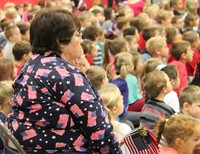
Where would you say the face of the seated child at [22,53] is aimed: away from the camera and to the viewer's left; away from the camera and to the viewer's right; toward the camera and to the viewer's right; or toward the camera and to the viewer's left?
away from the camera and to the viewer's right

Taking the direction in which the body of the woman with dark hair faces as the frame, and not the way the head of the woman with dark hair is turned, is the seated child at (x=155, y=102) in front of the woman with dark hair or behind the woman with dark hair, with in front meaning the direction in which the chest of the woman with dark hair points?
in front

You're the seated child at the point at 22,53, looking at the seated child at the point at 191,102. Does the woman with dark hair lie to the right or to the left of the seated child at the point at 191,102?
right

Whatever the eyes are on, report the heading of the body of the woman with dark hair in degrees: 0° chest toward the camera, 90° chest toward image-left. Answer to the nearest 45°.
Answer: approximately 225°

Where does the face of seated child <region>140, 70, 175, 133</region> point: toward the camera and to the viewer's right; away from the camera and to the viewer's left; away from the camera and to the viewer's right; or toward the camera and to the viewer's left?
away from the camera and to the viewer's right

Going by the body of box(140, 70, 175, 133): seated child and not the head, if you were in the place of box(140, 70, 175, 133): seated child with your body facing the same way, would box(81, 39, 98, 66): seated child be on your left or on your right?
on your left

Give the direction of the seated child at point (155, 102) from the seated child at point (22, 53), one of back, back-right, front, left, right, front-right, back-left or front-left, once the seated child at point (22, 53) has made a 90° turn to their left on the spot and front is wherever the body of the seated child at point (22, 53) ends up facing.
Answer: back

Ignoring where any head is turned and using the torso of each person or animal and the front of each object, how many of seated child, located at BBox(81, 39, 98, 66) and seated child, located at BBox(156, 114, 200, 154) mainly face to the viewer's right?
2

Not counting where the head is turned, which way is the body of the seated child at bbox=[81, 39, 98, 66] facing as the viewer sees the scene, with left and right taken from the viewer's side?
facing to the right of the viewer

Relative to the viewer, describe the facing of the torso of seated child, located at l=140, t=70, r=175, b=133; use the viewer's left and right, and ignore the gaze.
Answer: facing away from the viewer and to the right of the viewer
